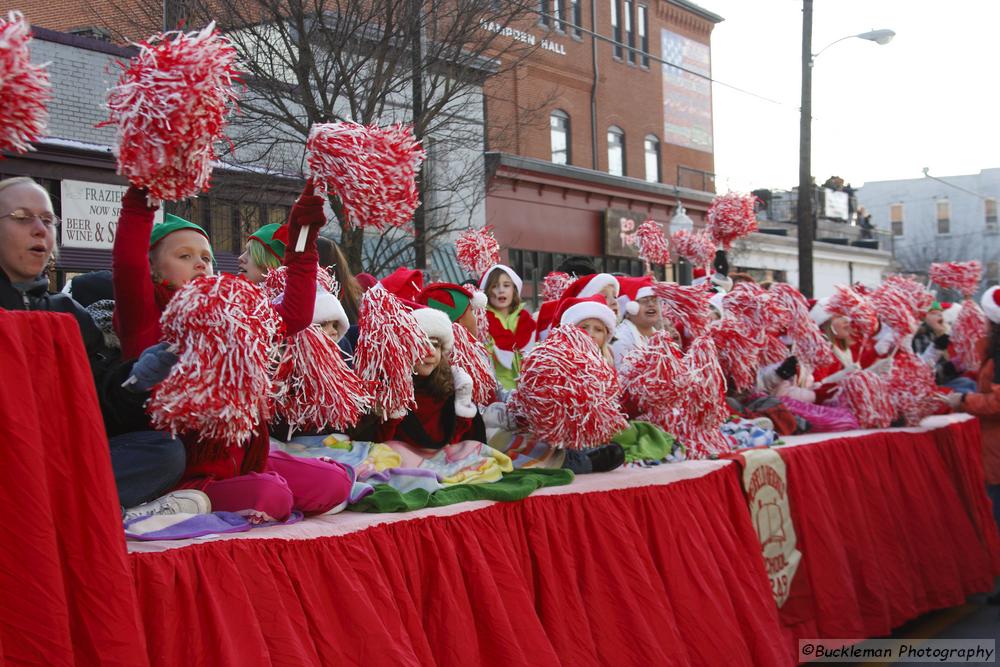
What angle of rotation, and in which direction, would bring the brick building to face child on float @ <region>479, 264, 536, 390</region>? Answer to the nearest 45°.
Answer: approximately 45° to its right

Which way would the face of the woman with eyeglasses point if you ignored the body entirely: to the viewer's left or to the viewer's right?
to the viewer's right

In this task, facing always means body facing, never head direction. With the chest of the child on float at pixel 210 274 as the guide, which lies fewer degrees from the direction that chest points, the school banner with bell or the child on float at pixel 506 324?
the school banner with bell

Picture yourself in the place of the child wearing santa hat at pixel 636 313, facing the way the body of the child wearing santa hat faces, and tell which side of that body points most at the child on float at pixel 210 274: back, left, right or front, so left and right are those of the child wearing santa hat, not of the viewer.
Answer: right

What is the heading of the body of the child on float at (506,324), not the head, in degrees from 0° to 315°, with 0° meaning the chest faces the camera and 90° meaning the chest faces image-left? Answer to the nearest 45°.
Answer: approximately 0°

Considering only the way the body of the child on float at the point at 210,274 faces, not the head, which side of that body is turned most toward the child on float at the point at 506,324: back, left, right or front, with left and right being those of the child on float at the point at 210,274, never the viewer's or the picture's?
left

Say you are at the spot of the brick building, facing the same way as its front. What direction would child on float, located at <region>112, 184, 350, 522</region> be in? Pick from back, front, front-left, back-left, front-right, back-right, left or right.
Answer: front-right

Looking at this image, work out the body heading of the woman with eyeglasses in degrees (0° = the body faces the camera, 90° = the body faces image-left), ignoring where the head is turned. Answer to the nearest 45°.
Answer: approximately 315°
